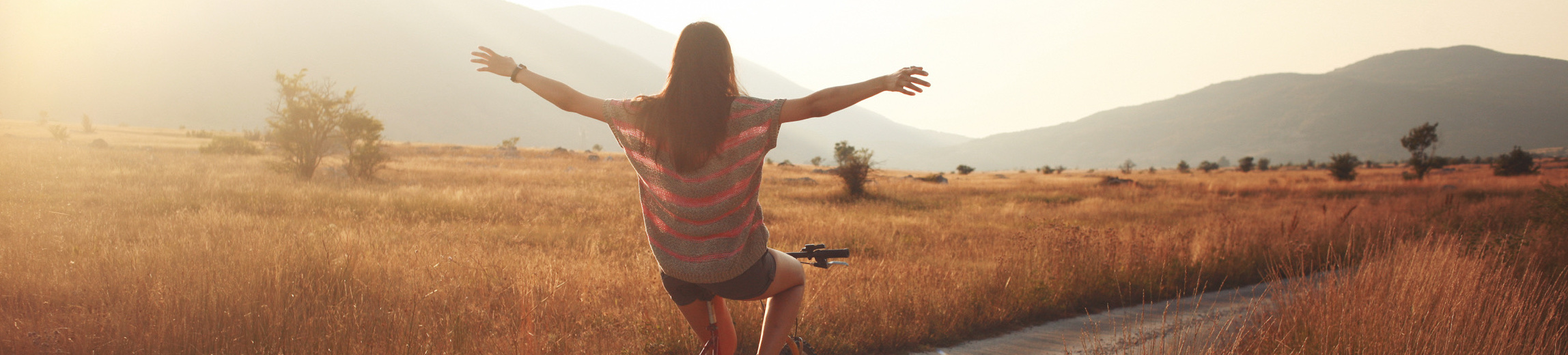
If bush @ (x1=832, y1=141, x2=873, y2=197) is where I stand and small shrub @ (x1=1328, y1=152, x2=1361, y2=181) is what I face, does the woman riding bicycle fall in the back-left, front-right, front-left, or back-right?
back-right

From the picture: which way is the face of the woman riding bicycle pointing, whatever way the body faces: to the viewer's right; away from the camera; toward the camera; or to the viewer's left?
away from the camera

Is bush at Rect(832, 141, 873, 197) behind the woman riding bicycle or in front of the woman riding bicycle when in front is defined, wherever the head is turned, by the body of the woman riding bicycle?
in front

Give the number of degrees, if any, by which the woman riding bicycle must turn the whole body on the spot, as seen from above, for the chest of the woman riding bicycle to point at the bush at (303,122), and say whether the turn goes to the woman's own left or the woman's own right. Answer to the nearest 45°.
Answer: approximately 45° to the woman's own left

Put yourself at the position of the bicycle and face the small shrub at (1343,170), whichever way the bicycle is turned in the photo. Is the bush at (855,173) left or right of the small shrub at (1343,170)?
left

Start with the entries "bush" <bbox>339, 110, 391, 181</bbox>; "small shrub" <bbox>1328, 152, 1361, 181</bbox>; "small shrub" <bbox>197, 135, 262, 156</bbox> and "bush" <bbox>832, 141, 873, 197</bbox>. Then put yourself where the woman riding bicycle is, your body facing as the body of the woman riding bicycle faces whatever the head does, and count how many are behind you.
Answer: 0

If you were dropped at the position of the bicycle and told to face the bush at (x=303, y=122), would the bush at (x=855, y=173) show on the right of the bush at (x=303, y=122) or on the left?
right

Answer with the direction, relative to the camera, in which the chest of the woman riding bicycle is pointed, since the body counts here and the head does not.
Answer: away from the camera

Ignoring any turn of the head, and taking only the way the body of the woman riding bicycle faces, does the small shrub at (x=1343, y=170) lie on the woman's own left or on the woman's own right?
on the woman's own right

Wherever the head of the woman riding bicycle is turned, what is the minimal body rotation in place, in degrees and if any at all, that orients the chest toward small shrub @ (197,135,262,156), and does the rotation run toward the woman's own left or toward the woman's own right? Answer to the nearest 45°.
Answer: approximately 45° to the woman's own left

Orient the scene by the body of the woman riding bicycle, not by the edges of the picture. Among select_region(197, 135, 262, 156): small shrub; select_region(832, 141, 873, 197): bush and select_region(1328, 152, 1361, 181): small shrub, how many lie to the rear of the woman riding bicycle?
0

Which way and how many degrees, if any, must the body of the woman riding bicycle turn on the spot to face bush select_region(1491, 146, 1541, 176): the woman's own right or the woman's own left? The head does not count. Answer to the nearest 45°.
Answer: approximately 45° to the woman's own right

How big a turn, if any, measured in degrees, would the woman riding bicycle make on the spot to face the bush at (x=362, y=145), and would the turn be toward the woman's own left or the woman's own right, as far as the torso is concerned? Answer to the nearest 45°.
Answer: approximately 45° to the woman's own left
